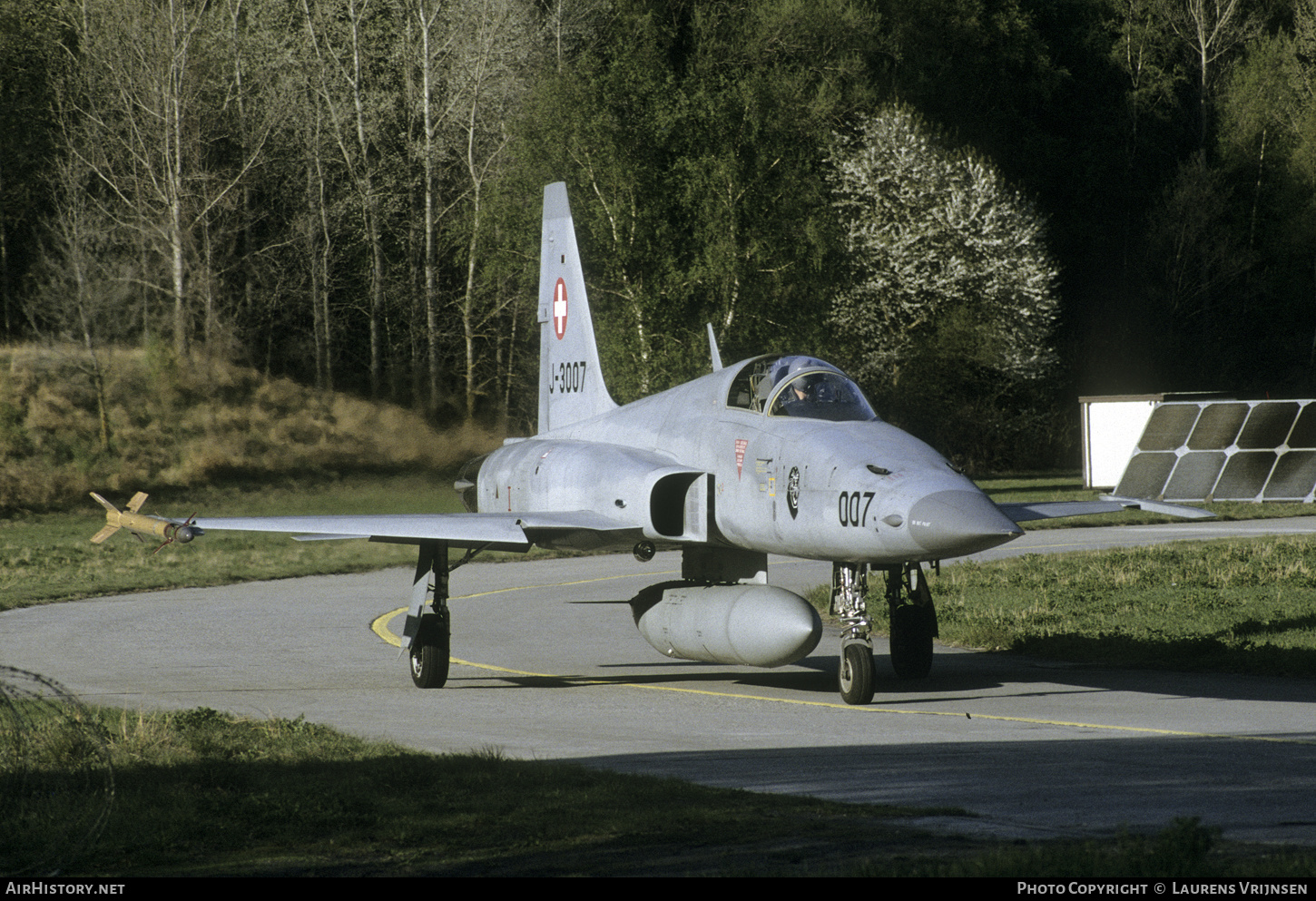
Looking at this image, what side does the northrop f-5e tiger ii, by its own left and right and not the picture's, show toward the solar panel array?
left

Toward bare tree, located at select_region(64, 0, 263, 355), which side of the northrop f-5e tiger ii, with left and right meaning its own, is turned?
back

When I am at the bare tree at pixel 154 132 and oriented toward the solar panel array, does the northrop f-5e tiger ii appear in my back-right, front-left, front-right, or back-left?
front-right

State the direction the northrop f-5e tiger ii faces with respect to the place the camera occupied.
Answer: facing the viewer and to the right of the viewer
